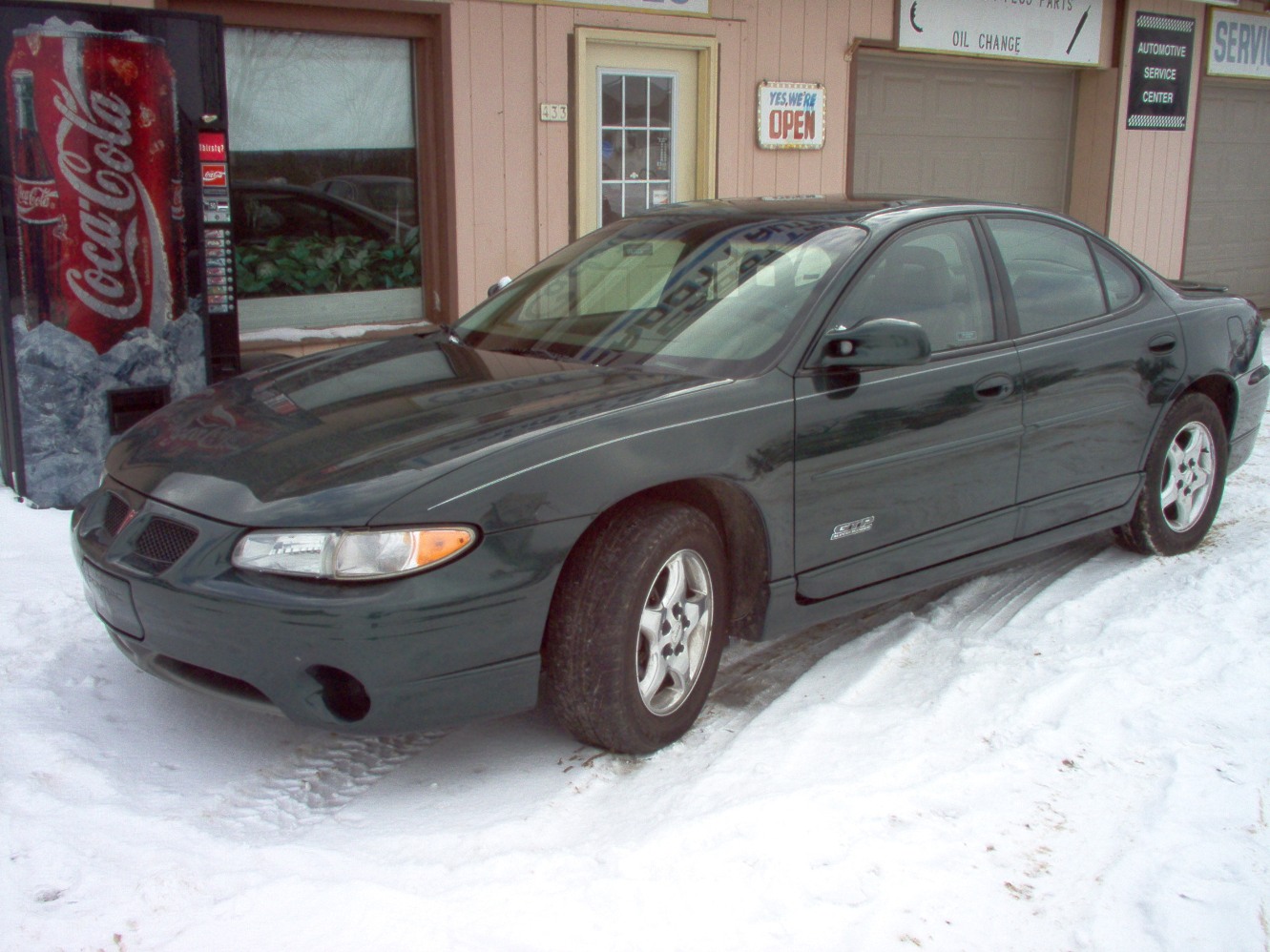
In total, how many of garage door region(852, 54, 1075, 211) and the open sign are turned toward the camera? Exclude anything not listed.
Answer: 2

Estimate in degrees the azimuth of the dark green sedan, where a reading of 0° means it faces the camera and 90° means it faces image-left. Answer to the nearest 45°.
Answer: approximately 45°

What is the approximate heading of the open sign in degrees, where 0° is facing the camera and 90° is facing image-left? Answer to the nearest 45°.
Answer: approximately 0°

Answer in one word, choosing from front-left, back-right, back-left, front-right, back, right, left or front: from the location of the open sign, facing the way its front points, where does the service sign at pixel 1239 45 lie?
back-left
